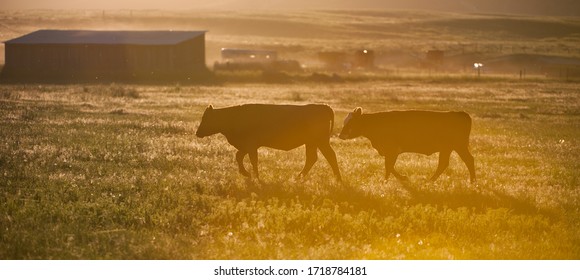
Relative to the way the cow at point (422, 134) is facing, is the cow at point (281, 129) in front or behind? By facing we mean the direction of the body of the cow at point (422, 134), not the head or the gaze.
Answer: in front

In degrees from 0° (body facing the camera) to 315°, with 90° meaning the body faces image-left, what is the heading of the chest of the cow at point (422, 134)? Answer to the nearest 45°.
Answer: approximately 90°

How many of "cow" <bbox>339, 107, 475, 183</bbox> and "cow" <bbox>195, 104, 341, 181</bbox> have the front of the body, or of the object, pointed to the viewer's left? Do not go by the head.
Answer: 2

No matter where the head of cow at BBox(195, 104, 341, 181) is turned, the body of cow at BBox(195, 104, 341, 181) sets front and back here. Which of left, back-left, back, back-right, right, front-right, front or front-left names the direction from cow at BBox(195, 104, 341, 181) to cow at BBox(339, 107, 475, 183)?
back

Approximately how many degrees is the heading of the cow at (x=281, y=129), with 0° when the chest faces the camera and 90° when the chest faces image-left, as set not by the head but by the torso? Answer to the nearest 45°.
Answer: approximately 90°
